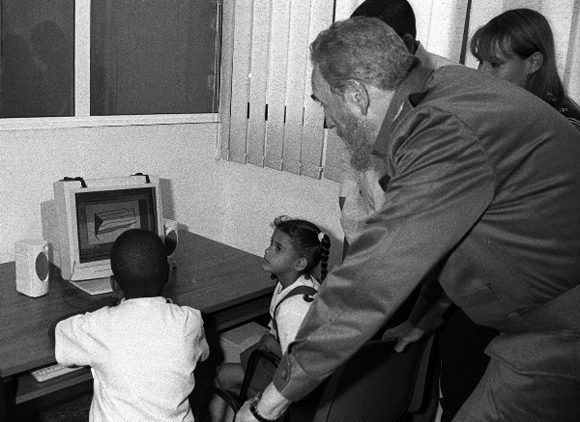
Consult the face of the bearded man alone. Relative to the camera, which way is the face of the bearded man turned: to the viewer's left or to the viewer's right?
to the viewer's left

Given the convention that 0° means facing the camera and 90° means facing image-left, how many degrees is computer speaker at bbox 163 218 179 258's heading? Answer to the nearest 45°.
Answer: approximately 315°

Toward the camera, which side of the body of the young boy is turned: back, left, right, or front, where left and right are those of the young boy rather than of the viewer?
back

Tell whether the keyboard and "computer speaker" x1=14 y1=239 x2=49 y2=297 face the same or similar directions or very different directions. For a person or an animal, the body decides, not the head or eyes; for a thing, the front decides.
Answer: same or similar directions

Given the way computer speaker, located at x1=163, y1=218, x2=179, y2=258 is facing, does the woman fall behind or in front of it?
in front

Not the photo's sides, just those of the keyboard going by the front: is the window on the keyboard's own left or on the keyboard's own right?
on the keyboard's own left

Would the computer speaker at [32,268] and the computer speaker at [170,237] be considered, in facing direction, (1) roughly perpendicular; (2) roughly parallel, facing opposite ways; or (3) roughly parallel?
roughly parallel

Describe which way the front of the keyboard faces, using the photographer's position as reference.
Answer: facing the viewer and to the right of the viewer

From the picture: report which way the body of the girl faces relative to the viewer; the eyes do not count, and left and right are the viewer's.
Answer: facing to the left of the viewer

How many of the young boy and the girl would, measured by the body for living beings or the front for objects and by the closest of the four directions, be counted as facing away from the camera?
1

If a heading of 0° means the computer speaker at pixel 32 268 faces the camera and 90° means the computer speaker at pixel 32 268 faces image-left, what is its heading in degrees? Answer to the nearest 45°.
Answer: approximately 315°

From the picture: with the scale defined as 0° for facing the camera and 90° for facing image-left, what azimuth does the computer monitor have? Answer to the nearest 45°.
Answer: approximately 315°

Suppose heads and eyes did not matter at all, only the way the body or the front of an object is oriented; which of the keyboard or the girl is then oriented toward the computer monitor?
the girl
